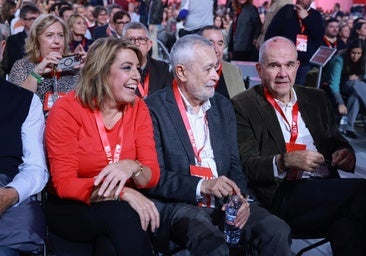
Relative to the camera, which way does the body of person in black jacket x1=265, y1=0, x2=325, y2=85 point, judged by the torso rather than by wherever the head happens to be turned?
toward the camera

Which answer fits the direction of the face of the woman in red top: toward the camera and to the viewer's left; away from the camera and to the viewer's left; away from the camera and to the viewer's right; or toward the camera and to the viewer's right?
toward the camera and to the viewer's right

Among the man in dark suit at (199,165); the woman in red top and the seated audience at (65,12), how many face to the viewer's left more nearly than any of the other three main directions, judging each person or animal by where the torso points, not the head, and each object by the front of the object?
0

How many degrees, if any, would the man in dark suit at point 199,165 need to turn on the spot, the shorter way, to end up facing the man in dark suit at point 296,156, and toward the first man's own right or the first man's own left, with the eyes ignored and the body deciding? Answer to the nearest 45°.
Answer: approximately 90° to the first man's own left

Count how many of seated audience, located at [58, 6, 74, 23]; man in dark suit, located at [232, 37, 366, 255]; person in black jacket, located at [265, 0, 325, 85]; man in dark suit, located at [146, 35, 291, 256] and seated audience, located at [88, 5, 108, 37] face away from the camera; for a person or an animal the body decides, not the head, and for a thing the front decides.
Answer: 0

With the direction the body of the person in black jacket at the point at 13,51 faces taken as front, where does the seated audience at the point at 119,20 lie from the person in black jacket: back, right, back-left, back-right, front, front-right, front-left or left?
left

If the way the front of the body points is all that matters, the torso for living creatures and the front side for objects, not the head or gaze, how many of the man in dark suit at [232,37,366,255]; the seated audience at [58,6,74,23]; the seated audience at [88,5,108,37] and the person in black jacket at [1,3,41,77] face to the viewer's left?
0

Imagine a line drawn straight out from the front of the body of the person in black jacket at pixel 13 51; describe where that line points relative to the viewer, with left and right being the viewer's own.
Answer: facing the viewer and to the right of the viewer

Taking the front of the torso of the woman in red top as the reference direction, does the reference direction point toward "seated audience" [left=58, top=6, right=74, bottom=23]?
no

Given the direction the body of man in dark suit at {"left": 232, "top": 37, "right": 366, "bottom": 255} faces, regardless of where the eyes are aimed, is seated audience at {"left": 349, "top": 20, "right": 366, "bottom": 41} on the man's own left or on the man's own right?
on the man's own left

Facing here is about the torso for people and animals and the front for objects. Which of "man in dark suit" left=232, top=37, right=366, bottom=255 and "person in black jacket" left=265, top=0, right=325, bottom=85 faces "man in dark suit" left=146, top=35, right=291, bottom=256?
the person in black jacket

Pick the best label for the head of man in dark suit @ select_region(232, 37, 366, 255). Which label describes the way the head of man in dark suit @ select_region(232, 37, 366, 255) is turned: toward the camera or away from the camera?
toward the camera

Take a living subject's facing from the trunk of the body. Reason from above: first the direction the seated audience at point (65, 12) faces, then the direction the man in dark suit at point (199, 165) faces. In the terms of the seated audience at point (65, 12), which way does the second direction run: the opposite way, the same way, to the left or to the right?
the same way

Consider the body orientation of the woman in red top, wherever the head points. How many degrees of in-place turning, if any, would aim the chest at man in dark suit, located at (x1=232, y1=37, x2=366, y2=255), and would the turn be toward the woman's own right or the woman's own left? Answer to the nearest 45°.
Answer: approximately 45° to the woman's own left

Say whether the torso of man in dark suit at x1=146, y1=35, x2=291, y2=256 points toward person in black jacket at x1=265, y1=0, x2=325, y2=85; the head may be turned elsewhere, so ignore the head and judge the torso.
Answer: no

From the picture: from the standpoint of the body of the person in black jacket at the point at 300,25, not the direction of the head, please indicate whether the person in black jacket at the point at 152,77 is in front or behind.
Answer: in front

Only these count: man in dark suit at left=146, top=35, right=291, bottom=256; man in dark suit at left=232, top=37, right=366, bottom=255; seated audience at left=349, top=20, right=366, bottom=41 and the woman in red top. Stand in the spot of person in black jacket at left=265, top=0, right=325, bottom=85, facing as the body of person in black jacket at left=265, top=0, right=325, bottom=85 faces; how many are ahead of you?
3

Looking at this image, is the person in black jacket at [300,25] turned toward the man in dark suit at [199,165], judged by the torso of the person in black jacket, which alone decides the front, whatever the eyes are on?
yes
